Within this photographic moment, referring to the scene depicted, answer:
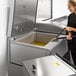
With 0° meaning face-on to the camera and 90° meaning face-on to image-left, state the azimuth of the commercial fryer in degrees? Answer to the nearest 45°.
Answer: approximately 315°
